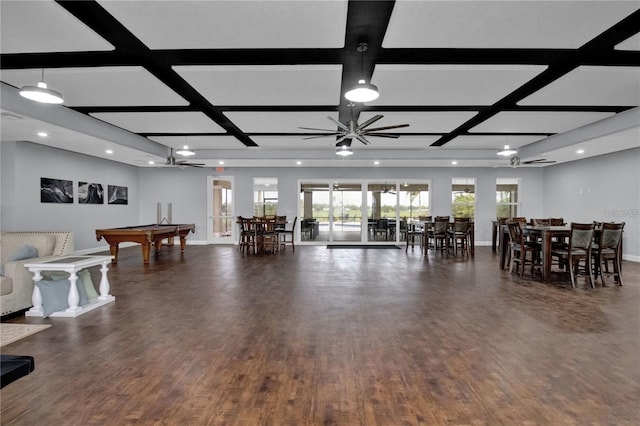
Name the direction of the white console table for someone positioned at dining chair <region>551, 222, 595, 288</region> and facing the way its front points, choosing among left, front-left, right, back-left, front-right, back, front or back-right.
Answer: left

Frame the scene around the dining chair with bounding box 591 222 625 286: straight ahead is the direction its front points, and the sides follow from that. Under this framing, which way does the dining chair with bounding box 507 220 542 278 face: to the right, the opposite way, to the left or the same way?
to the right

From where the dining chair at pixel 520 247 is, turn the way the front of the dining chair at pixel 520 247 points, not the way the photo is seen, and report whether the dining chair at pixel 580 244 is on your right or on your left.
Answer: on your right

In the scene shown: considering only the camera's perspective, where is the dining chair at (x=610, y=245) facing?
facing away from the viewer and to the left of the viewer

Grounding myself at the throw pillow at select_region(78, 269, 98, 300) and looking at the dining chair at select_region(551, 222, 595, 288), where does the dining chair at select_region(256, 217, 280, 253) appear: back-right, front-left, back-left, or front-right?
front-left

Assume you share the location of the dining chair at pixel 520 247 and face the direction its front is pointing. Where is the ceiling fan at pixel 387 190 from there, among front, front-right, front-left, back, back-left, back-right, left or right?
left

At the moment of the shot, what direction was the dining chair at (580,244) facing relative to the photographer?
facing away from the viewer and to the left of the viewer

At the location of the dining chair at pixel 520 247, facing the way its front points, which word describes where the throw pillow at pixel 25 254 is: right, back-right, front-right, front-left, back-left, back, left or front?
back

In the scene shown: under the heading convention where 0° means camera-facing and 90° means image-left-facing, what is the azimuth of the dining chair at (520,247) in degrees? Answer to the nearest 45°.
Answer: approximately 225°
